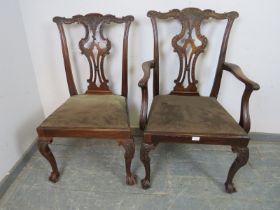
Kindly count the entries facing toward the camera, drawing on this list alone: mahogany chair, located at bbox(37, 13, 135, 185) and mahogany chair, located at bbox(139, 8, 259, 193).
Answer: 2

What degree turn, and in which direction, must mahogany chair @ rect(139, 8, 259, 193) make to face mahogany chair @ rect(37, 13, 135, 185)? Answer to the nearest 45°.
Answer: approximately 90° to its right

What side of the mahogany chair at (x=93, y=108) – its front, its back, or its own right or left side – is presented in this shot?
front

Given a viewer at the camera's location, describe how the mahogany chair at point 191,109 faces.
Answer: facing the viewer

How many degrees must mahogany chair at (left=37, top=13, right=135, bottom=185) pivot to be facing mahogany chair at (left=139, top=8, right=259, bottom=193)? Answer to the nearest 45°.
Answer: approximately 45° to its left
